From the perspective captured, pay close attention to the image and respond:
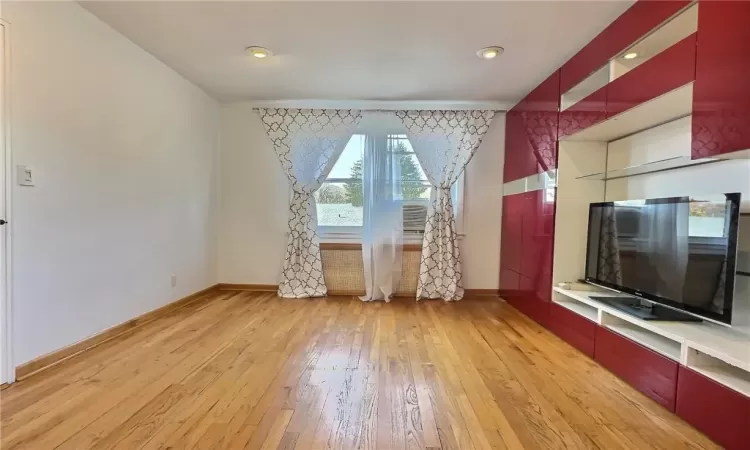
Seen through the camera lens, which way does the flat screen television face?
facing the viewer and to the left of the viewer

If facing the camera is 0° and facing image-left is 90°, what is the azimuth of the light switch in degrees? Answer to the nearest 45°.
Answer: approximately 315°

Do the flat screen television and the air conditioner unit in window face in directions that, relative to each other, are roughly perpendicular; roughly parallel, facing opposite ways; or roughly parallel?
roughly perpendicular

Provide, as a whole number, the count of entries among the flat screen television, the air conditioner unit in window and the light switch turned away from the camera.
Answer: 0

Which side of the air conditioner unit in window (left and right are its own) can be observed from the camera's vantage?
front

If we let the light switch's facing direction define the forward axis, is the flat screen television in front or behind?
in front

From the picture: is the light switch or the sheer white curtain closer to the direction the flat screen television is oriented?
the light switch

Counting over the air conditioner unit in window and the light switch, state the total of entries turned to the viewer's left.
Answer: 0

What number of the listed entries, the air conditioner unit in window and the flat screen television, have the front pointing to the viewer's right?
0

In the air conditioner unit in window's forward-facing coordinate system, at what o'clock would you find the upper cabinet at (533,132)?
The upper cabinet is roughly at 10 o'clock from the air conditioner unit in window.

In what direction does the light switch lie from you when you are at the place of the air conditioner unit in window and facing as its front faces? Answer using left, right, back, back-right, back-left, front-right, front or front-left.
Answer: front-right

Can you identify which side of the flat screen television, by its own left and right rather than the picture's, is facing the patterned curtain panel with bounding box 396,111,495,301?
right

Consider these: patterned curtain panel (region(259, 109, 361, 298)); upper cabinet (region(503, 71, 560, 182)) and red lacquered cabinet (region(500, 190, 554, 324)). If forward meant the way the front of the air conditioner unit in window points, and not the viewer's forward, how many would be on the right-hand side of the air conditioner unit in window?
1

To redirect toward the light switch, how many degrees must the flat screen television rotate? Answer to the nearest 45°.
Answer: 0° — it already faces it
